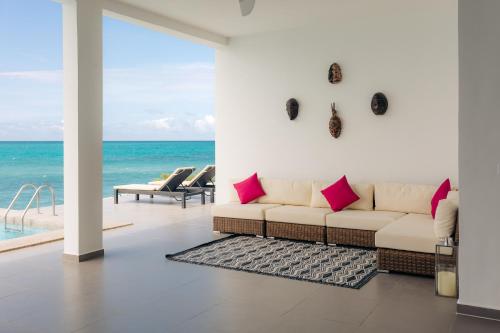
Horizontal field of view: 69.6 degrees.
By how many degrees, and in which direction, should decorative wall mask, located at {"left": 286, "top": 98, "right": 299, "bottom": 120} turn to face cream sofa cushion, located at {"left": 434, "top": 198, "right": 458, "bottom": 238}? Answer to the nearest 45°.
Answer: approximately 45° to its left

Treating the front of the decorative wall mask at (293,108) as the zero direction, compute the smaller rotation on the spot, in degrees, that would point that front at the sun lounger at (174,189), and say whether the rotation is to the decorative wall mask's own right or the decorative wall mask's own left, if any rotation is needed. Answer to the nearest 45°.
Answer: approximately 135° to the decorative wall mask's own right

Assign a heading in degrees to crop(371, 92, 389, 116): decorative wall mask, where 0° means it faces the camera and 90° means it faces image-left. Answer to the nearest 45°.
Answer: approximately 0°
